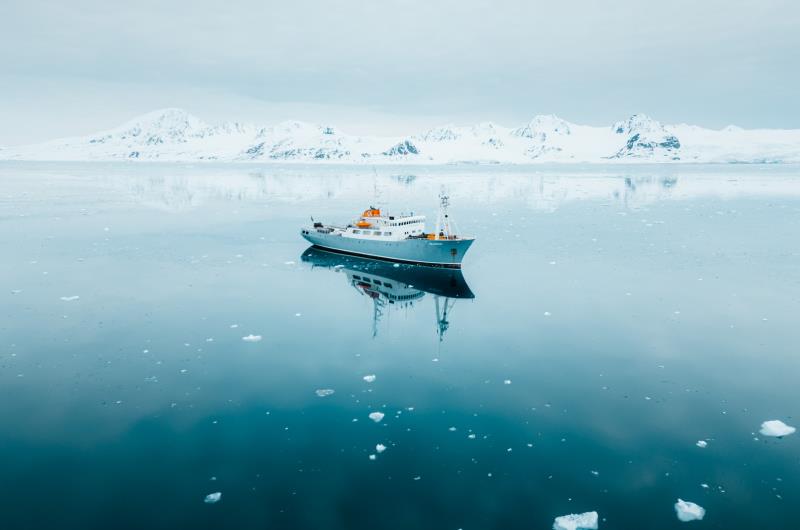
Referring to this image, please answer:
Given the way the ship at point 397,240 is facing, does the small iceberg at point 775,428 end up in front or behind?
in front

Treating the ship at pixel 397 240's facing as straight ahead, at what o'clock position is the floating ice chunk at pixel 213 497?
The floating ice chunk is roughly at 2 o'clock from the ship.

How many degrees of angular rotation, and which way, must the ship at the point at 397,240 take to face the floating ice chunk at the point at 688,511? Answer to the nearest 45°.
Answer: approximately 45° to its right

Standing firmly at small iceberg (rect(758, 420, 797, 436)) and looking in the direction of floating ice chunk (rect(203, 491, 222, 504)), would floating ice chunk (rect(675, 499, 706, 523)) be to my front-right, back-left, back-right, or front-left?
front-left

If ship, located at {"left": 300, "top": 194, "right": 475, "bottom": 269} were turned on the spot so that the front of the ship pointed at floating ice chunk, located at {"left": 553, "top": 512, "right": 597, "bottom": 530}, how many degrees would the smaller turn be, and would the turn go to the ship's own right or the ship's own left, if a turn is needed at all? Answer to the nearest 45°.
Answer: approximately 45° to the ship's own right
